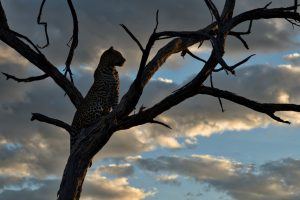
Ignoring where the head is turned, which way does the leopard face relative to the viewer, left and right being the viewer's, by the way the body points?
facing to the right of the viewer
